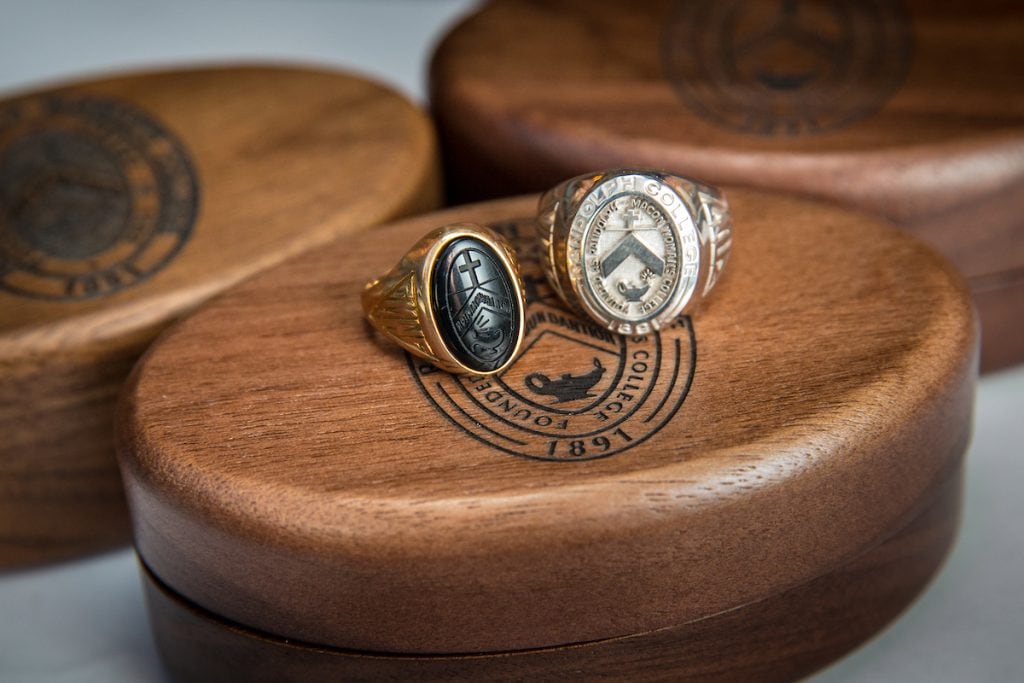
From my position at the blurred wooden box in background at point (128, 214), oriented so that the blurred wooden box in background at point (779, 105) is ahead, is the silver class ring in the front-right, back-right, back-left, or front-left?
front-right

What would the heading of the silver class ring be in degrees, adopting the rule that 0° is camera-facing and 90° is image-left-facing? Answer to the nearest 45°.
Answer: approximately 0°

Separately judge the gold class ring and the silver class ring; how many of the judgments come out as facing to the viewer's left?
0
